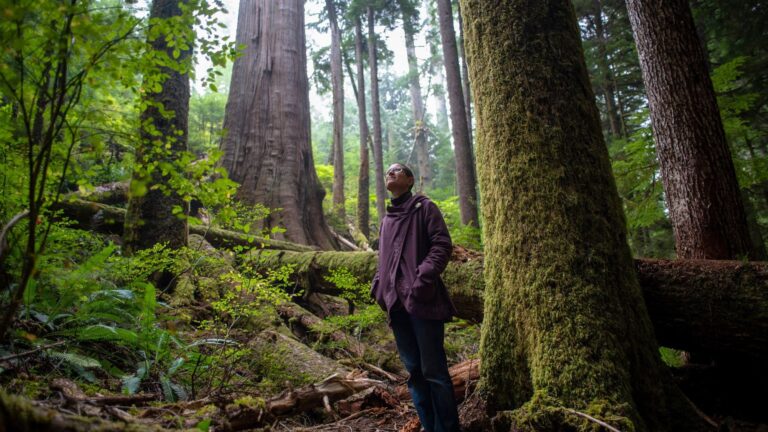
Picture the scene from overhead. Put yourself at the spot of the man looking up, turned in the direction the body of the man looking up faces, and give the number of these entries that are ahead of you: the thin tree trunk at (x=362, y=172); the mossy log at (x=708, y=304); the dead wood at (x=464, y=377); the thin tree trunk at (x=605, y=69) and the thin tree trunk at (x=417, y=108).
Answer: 0

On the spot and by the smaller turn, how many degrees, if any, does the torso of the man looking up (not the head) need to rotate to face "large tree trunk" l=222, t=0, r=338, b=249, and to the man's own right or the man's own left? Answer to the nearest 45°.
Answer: approximately 90° to the man's own right

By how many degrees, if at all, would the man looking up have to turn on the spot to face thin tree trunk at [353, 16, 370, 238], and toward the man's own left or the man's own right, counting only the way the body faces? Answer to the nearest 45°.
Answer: approximately 135° to the man's own right

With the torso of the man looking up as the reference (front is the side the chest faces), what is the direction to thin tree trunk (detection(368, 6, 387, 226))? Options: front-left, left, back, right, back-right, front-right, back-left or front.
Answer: back-right

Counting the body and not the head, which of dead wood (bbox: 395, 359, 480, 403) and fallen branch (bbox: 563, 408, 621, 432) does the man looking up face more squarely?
the fallen branch

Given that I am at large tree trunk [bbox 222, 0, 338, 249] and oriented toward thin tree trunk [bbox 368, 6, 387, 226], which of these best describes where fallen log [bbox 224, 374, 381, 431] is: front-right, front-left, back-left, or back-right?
back-right

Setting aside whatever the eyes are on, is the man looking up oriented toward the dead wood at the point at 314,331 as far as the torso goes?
no

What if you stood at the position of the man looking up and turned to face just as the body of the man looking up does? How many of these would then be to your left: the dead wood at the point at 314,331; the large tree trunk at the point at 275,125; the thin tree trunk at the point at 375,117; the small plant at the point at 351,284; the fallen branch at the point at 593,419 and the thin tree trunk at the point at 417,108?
1

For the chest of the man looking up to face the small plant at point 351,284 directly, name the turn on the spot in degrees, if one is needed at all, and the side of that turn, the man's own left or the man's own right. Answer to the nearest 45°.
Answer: approximately 135° to the man's own right

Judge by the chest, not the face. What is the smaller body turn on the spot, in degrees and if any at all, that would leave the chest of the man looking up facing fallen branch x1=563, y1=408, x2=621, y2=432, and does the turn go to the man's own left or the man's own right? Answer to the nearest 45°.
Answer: approximately 90° to the man's own left

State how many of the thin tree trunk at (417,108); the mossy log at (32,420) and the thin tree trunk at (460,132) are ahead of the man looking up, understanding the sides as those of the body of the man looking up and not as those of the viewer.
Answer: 1

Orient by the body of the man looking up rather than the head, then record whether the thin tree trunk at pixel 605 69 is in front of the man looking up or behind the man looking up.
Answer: behind

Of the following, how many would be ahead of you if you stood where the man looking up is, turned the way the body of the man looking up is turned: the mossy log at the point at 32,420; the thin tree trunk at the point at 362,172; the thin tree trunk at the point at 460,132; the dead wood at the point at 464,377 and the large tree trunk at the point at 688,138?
1

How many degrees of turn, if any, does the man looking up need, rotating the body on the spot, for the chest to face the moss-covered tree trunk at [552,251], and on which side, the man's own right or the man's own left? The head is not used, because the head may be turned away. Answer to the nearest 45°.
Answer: approximately 90° to the man's own left

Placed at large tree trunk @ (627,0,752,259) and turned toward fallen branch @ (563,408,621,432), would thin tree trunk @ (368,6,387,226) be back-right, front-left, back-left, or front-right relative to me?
back-right

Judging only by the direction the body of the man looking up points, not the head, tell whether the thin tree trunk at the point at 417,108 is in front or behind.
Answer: behind

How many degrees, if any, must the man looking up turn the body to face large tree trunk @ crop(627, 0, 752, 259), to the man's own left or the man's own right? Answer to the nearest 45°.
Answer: approximately 135° to the man's own left
